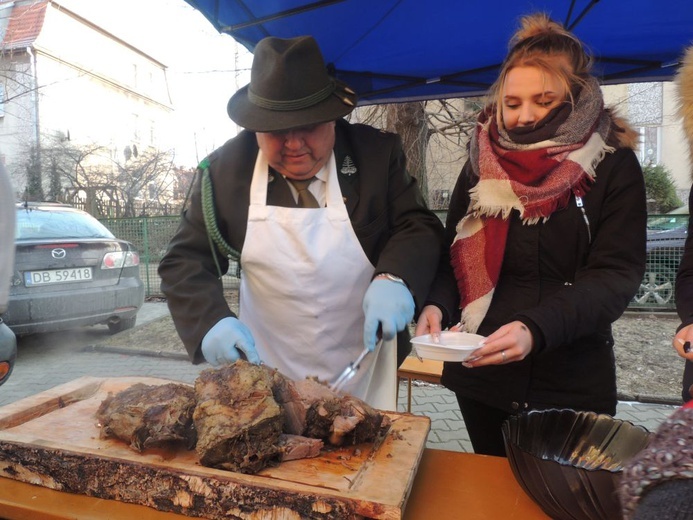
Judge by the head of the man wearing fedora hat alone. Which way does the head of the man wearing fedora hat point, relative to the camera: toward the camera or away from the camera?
toward the camera

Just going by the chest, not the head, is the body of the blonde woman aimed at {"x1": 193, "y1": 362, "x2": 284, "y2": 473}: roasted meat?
yes

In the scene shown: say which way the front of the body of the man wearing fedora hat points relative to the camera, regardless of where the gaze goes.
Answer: toward the camera

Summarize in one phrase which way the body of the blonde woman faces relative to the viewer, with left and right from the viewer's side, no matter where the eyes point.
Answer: facing the viewer and to the left of the viewer

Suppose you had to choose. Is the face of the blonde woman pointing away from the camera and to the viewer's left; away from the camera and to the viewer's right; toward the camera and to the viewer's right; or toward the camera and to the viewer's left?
toward the camera and to the viewer's left

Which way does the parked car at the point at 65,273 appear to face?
away from the camera

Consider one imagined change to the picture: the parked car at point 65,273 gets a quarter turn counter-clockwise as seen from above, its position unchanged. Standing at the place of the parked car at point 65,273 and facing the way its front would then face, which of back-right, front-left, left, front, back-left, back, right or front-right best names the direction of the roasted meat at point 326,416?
left

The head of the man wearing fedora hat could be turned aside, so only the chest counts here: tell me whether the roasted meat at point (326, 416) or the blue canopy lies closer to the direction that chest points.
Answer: the roasted meat
